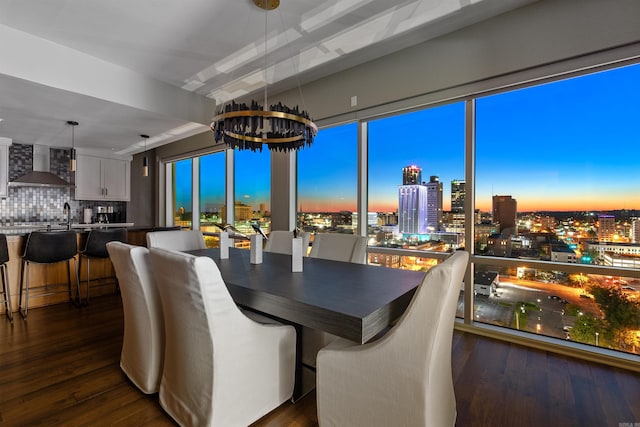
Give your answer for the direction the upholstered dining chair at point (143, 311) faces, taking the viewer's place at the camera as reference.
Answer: facing away from the viewer and to the right of the viewer

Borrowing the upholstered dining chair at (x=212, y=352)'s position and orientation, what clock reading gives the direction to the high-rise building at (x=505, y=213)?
The high-rise building is roughly at 1 o'clock from the upholstered dining chair.

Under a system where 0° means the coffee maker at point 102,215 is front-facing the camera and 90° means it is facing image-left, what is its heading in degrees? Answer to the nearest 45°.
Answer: approximately 0°

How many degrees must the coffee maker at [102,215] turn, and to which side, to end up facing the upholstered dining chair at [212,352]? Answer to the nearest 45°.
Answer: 0° — it already faces it

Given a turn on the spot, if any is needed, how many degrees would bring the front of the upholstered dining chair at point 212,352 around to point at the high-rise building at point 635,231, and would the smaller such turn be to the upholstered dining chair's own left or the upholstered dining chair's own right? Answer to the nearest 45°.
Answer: approximately 45° to the upholstered dining chair's own right

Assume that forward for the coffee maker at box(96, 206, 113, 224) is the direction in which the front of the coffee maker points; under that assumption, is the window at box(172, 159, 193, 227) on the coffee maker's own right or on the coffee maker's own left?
on the coffee maker's own left
